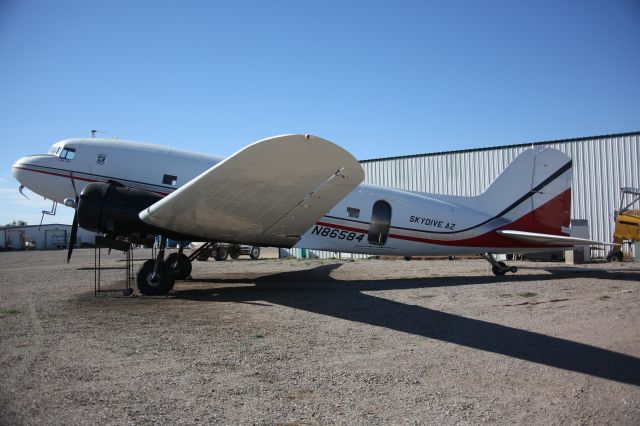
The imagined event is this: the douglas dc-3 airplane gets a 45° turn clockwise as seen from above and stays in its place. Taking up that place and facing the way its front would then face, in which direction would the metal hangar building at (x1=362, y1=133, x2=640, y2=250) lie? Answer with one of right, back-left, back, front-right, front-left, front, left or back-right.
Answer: right

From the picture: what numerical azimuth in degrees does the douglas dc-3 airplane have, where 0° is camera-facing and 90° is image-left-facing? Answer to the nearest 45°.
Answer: approximately 90°
